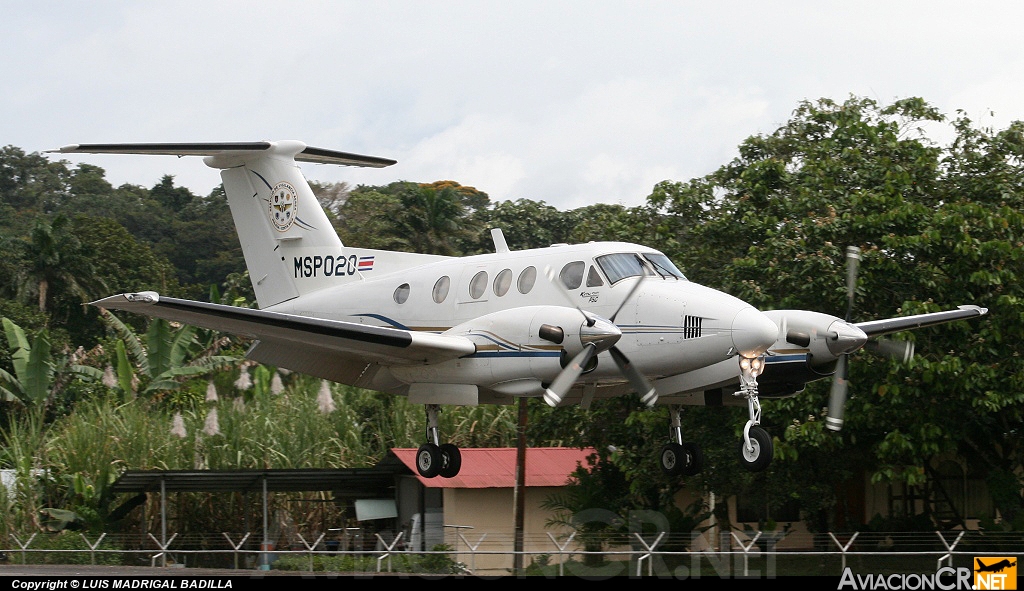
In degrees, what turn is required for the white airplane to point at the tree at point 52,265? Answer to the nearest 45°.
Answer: approximately 180°

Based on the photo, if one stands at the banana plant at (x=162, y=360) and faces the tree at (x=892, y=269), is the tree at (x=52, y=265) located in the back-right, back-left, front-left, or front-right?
back-left

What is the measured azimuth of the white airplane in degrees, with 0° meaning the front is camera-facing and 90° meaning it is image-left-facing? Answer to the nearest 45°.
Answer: approximately 315°

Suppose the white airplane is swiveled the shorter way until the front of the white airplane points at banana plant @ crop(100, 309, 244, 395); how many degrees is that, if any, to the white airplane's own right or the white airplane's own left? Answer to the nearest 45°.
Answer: approximately 180°

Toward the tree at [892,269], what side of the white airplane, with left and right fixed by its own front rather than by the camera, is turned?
left

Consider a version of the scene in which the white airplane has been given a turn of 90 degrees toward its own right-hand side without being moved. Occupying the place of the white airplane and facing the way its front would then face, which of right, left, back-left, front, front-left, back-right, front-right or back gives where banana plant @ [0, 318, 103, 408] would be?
right
